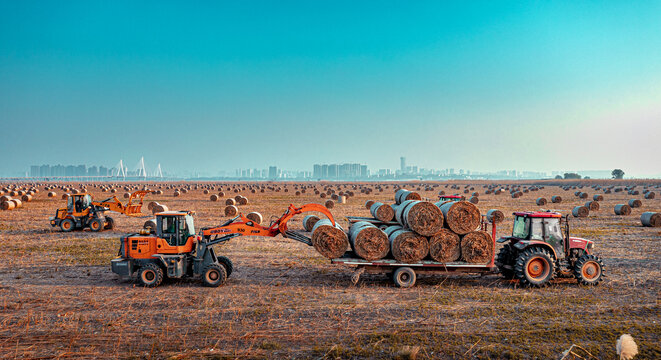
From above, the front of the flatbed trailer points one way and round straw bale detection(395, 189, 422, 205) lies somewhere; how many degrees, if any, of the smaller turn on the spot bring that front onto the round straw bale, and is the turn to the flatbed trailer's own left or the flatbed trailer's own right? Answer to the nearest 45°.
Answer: approximately 90° to the flatbed trailer's own left

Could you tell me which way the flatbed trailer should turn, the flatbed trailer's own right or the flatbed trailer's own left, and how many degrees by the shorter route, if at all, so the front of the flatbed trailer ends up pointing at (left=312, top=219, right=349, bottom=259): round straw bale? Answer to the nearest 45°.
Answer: approximately 180°

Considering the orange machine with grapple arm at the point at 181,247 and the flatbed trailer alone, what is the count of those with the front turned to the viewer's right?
2

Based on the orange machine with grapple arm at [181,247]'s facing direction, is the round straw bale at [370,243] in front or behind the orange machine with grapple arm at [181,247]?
in front

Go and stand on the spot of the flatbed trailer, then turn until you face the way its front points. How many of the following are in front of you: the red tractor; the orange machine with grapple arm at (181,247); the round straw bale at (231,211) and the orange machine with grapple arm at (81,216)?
1

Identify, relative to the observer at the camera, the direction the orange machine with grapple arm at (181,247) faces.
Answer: facing to the right of the viewer

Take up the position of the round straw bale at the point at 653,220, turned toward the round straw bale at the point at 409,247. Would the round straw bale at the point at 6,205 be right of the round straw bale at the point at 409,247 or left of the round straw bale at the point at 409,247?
right

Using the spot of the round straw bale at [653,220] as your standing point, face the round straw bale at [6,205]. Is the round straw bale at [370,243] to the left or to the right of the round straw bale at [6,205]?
left

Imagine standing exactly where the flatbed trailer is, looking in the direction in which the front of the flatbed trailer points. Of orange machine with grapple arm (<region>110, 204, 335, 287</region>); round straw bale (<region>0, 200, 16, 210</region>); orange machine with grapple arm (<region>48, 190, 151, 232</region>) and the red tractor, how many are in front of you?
1

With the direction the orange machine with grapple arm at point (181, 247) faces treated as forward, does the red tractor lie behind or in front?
in front

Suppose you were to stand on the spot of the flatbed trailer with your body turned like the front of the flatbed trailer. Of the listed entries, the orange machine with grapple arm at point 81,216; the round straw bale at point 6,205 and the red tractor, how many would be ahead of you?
1

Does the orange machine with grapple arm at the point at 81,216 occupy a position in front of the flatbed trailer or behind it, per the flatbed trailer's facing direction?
behind

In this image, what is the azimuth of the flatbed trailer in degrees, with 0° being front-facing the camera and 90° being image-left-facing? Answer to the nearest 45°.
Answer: approximately 270°
